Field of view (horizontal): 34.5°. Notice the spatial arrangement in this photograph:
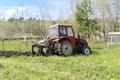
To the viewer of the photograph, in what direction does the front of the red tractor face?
facing away from the viewer and to the right of the viewer

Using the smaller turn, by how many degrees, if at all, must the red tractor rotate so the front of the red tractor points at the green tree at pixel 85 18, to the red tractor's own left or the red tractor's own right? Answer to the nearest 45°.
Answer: approximately 45° to the red tractor's own left
